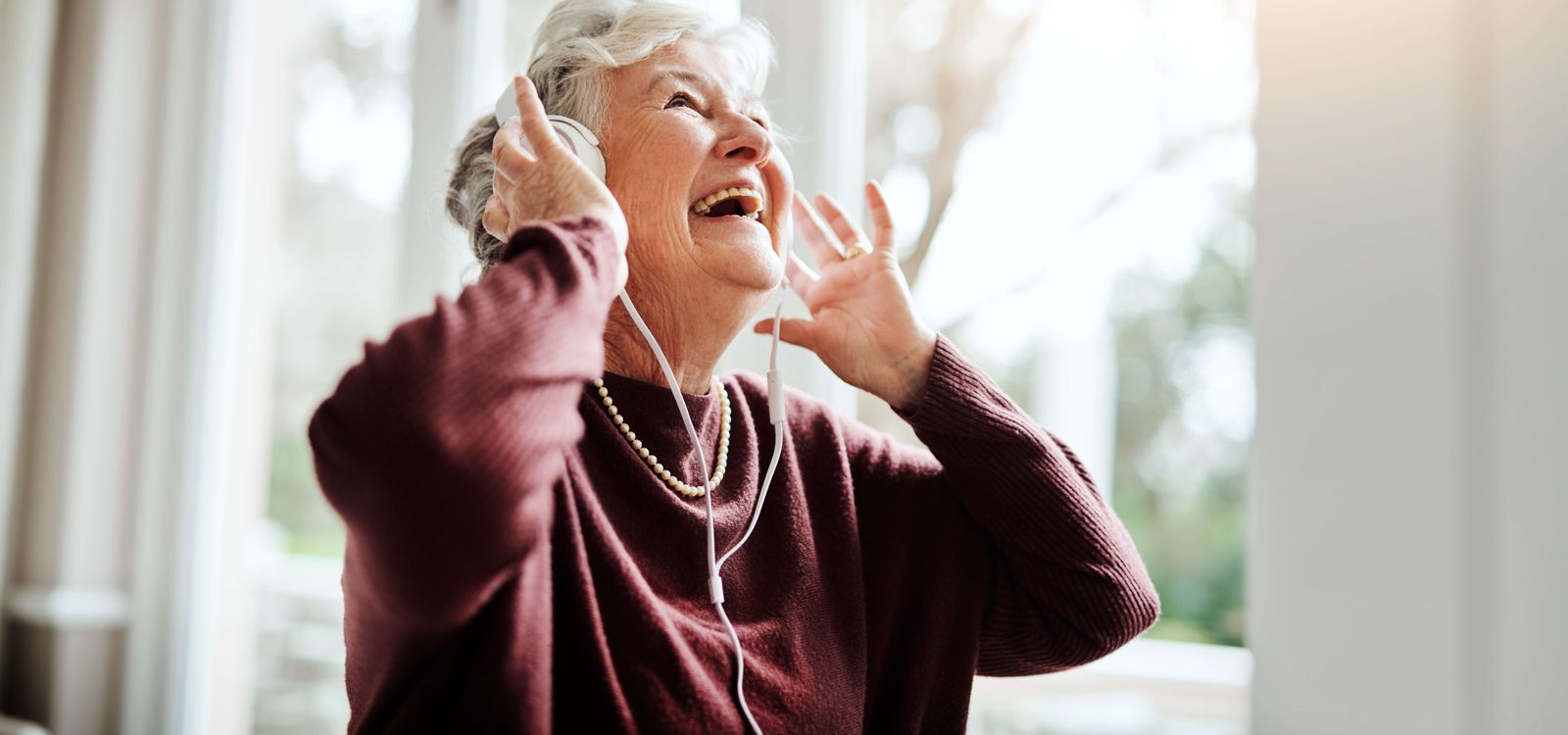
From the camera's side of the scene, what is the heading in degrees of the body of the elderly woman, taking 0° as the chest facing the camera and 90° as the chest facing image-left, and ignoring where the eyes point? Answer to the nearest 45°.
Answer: approximately 315°

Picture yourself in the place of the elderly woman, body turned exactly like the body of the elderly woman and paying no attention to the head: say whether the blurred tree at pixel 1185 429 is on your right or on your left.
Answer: on your left
